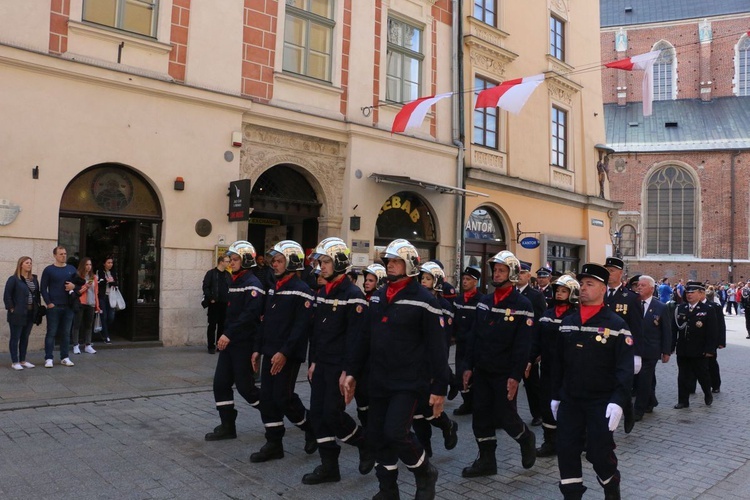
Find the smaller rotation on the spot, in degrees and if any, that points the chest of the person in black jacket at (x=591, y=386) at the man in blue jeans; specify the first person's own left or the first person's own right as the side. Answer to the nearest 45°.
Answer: approximately 45° to the first person's own right

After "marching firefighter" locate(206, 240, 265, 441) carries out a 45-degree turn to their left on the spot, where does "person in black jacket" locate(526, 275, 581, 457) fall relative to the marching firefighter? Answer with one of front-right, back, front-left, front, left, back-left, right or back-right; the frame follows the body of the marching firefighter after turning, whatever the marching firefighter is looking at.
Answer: left

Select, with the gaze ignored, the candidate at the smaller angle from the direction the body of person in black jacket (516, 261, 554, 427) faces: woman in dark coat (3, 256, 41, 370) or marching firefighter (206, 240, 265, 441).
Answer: the marching firefighter

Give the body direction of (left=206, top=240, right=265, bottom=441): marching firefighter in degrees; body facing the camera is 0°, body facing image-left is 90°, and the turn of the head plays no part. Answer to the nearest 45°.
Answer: approximately 45°

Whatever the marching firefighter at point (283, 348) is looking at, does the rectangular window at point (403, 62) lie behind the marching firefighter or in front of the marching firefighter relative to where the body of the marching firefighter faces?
behind

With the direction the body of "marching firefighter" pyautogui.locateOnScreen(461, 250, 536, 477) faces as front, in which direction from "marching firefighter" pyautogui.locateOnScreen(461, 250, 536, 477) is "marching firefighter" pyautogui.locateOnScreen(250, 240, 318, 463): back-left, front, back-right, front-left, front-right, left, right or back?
front-right

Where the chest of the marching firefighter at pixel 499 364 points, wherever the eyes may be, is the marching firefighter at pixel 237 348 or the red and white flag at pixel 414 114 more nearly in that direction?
the marching firefighter

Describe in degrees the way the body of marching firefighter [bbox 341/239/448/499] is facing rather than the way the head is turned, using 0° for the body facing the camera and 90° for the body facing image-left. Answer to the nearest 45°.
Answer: approximately 45°

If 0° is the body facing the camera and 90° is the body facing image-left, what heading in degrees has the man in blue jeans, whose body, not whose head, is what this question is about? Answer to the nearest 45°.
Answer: approximately 315°

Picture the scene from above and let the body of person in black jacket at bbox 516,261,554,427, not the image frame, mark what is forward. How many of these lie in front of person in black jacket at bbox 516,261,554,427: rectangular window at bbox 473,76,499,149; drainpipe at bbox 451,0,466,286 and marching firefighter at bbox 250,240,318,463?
1

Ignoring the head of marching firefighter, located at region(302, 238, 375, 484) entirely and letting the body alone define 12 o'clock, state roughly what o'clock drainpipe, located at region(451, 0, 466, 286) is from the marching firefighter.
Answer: The drainpipe is roughly at 5 o'clock from the marching firefighter.

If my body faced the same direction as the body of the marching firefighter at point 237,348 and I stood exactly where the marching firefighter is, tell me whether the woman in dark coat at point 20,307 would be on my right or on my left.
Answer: on my right
